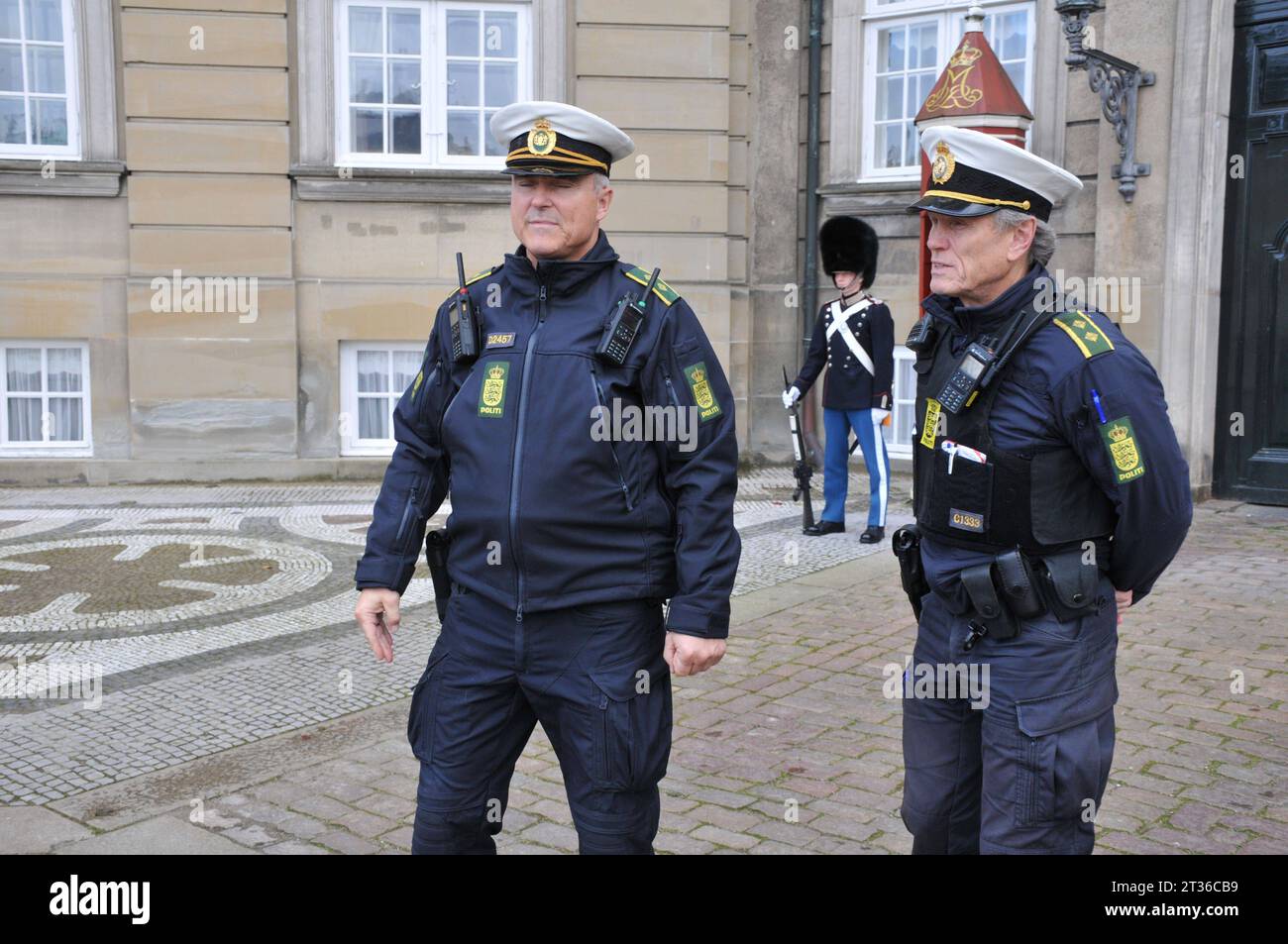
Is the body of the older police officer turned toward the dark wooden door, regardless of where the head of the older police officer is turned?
no

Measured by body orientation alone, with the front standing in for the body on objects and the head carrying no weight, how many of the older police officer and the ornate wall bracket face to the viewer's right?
0

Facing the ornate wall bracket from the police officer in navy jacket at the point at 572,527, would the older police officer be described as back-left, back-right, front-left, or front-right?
front-right

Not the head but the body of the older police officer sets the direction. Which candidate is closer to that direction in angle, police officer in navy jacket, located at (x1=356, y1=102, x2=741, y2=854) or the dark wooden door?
the police officer in navy jacket

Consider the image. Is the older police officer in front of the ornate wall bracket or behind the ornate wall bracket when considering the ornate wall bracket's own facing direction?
in front

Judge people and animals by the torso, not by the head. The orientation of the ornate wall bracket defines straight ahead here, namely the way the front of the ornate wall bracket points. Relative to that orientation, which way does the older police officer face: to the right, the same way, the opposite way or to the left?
the same way

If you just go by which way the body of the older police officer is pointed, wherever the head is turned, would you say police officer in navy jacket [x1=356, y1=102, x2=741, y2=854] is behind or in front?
in front

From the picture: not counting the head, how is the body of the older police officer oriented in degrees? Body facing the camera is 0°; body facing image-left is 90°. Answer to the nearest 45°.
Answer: approximately 45°

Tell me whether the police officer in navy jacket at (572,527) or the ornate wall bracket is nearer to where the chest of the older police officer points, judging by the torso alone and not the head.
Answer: the police officer in navy jacket
